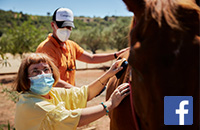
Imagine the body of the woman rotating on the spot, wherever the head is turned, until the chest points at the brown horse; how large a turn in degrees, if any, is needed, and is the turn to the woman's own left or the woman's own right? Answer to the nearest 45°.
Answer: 0° — they already face it

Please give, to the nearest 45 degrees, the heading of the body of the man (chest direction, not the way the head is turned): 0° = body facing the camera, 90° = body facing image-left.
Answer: approximately 315°

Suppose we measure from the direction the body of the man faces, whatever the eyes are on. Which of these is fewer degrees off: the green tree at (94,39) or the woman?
the woman

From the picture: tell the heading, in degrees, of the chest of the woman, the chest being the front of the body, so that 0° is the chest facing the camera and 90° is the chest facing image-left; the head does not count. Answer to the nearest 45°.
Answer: approximately 315°

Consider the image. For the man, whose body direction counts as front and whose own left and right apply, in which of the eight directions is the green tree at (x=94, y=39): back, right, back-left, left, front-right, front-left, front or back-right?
back-left

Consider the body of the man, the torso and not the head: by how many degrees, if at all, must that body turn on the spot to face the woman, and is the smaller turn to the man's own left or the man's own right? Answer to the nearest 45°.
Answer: approximately 45° to the man's own right

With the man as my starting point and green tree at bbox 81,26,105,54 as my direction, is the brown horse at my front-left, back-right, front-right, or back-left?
back-right

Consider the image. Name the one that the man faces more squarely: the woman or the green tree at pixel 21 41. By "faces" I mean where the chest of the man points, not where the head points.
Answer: the woman
